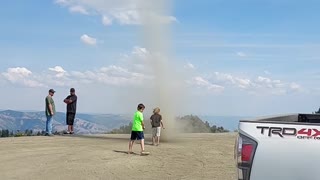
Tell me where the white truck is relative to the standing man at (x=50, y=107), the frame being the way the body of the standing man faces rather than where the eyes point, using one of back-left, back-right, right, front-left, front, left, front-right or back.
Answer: right

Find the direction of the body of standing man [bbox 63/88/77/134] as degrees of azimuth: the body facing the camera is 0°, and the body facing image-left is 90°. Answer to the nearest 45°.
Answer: approximately 45°

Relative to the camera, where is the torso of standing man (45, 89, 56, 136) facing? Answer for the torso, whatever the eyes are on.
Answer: to the viewer's right

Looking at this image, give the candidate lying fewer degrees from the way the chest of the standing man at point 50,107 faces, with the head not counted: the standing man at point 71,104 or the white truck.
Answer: the standing man
